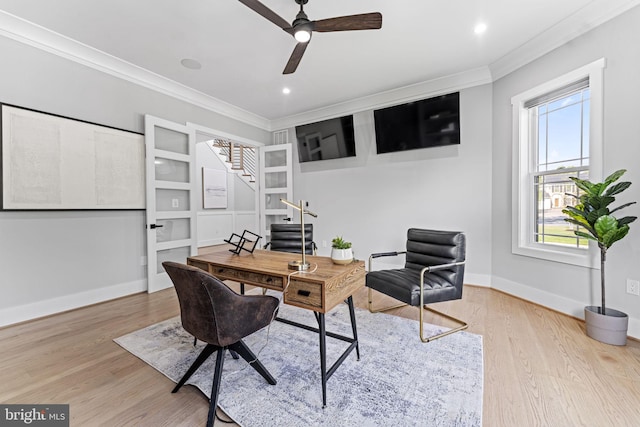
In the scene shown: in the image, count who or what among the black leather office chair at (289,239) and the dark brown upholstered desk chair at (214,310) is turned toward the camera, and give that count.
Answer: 1

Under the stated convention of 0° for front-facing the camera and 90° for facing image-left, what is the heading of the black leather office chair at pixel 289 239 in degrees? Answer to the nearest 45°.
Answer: approximately 0°

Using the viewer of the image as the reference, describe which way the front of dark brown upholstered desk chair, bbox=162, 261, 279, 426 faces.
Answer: facing away from the viewer and to the right of the viewer

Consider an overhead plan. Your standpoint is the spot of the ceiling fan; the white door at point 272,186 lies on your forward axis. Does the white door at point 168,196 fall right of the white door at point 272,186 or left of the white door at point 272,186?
left

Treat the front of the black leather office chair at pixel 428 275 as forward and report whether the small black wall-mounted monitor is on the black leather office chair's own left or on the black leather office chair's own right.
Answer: on the black leather office chair's own right

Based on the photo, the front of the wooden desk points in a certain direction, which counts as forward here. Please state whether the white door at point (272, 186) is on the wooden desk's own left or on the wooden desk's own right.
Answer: on the wooden desk's own right
